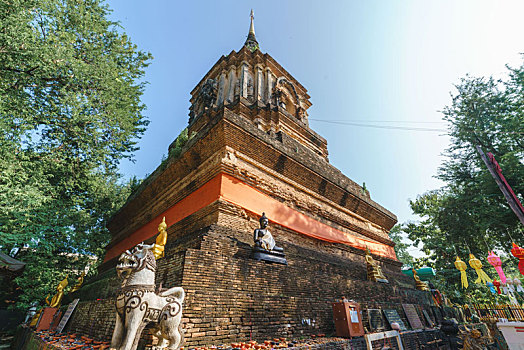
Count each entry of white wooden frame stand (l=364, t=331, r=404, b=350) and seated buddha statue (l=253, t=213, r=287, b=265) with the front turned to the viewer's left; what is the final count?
0

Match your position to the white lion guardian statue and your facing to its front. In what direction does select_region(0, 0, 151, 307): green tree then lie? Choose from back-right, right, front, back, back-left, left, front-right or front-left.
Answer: right

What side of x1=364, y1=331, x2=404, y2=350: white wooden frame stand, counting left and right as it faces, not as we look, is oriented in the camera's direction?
front

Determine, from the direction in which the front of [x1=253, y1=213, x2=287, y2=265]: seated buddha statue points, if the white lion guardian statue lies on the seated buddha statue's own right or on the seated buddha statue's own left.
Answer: on the seated buddha statue's own right

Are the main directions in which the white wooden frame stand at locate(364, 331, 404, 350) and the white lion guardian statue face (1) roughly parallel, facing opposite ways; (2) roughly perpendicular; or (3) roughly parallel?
roughly perpendicular

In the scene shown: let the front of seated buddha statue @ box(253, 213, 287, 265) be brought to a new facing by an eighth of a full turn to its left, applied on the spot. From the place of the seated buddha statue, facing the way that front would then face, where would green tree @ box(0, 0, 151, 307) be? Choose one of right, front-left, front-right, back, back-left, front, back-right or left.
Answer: back

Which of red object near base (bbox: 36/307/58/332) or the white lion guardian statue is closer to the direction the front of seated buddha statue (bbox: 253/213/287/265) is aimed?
the white lion guardian statue

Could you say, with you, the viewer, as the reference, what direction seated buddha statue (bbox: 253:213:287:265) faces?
facing the viewer and to the right of the viewer

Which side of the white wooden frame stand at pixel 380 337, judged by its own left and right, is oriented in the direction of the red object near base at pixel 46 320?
right

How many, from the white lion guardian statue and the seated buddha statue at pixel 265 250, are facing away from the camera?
0

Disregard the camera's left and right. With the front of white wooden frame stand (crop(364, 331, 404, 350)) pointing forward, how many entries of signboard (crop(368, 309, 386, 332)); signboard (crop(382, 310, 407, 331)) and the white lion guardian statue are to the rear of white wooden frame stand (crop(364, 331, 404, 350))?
2

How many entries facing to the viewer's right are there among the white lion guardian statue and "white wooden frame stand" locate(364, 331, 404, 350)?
0

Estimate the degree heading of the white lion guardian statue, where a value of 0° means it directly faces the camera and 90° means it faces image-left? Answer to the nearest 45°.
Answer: approximately 45°

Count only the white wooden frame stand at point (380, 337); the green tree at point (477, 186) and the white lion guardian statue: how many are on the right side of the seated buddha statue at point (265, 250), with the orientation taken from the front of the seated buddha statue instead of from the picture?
1
